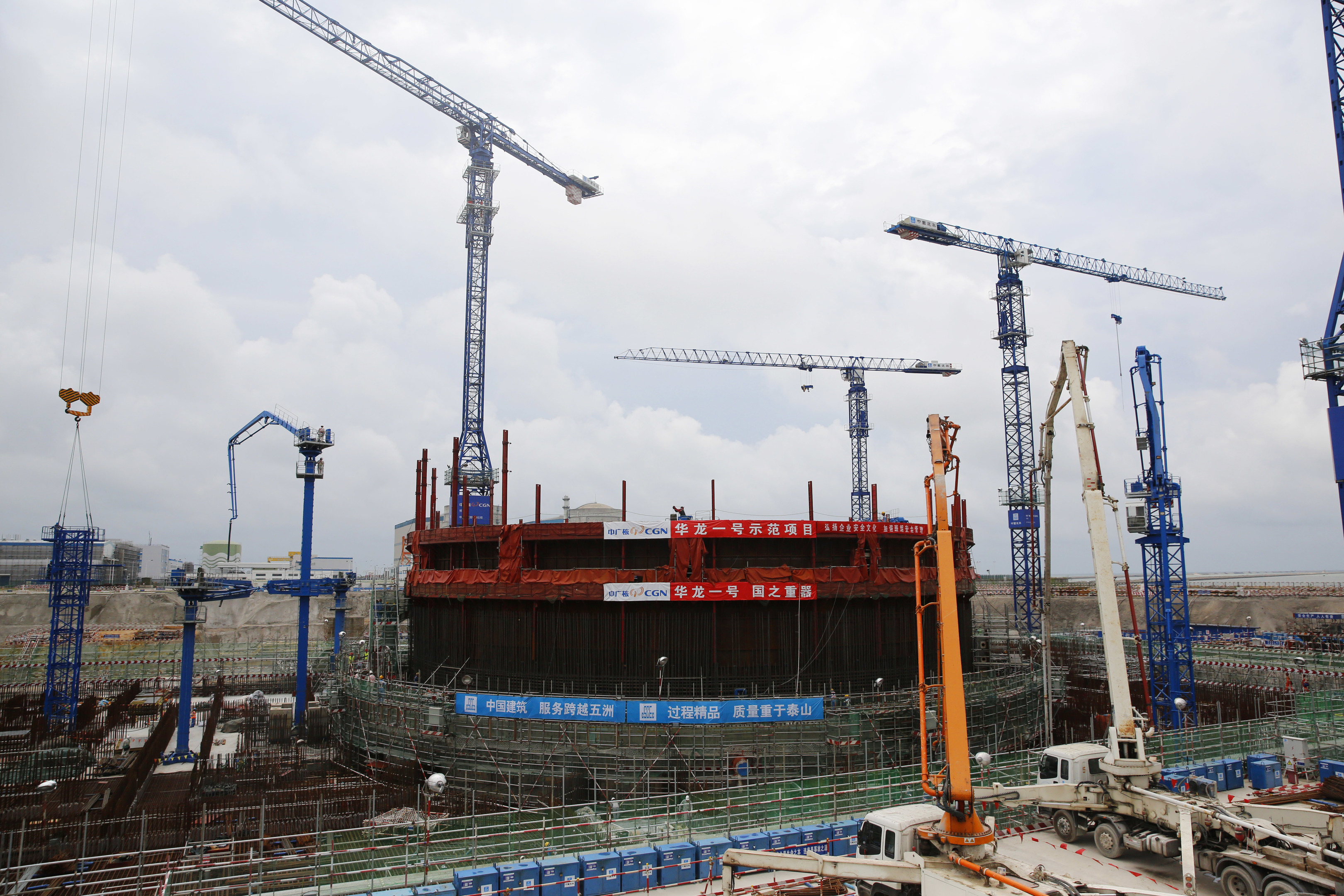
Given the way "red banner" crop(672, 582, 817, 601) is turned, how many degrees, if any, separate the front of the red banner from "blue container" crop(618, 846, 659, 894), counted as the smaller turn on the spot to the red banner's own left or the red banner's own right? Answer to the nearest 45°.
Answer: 0° — it already faces it

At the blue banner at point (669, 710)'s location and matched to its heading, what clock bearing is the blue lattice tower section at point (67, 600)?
The blue lattice tower section is roughly at 4 o'clock from the blue banner.

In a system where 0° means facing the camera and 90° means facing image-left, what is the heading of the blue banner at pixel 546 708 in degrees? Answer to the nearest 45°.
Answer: approximately 0°

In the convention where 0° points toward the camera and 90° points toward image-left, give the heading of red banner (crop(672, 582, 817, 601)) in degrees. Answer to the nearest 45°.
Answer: approximately 0°
